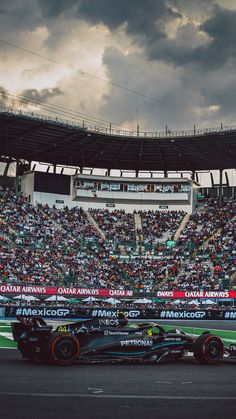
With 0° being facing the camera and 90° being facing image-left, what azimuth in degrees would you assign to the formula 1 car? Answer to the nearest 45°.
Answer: approximately 270°

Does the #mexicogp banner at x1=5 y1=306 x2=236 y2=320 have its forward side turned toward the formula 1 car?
yes

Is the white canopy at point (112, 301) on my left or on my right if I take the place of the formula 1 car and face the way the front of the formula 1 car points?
on my left

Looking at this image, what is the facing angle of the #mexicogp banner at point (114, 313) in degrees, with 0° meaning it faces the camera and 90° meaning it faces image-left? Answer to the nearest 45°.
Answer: approximately 0°

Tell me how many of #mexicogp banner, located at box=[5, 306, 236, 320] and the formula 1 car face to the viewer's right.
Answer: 1

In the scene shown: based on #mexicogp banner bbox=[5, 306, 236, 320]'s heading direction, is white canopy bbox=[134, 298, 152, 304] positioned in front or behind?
behind

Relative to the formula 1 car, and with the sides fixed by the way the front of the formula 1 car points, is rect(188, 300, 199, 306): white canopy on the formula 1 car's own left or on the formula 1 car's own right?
on the formula 1 car's own left

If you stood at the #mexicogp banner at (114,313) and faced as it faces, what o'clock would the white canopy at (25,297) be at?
The white canopy is roughly at 5 o'clock from the #mexicogp banner.

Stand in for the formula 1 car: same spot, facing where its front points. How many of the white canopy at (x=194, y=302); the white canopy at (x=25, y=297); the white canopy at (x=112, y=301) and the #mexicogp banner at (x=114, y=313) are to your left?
4

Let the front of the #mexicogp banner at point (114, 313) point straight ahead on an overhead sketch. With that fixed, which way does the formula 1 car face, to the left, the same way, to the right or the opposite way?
to the left

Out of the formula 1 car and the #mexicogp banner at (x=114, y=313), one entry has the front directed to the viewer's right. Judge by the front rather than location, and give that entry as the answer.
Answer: the formula 1 car
